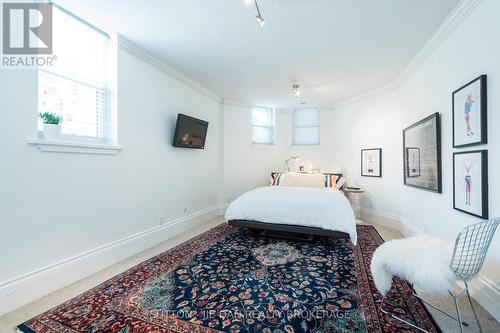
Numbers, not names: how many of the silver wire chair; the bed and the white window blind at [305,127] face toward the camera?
2

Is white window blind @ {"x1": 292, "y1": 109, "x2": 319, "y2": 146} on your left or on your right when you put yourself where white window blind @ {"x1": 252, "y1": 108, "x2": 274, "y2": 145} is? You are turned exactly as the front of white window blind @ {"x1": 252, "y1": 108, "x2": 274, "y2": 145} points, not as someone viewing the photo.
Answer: on your left

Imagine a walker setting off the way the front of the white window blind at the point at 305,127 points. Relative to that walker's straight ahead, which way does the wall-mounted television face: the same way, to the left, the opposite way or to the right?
to the left

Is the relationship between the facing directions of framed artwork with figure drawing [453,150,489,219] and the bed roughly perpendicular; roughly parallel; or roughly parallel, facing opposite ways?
roughly perpendicular

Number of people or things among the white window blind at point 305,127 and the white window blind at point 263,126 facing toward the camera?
2

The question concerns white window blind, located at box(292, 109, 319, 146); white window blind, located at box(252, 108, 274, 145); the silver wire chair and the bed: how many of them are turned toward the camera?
3

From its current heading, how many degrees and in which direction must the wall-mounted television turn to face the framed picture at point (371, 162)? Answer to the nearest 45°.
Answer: approximately 45° to its left

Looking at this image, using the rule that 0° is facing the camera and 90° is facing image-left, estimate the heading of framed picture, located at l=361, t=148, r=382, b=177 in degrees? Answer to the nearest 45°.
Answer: approximately 45°
